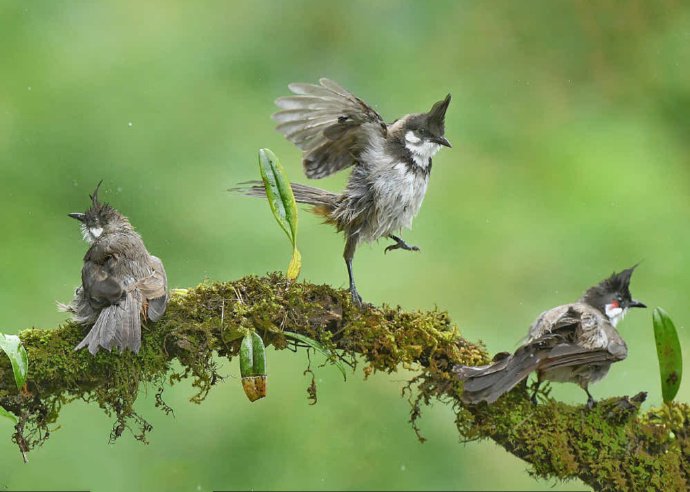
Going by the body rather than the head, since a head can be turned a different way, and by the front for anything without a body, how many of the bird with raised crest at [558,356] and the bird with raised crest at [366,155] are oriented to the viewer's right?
2

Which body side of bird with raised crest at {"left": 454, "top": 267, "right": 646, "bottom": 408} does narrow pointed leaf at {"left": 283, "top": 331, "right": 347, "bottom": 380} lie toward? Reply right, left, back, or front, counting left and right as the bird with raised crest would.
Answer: back

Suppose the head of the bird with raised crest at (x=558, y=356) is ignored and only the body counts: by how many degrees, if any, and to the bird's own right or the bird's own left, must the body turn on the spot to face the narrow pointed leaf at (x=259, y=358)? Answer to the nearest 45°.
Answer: approximately 135° to the bird's own left

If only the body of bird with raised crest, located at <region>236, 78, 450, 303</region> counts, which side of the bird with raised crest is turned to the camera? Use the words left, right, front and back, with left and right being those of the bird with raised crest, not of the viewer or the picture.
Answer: right

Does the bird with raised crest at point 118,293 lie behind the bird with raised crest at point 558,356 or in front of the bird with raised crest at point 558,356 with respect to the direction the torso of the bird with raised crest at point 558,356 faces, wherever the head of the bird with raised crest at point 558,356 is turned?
behind

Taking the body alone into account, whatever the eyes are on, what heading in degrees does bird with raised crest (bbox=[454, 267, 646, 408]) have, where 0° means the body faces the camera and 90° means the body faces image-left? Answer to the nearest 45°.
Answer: approximately 270°
